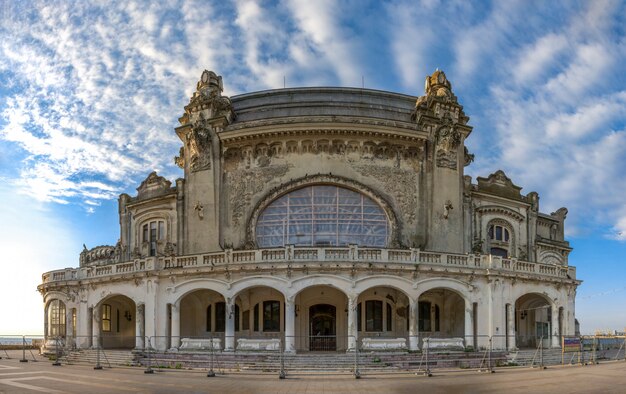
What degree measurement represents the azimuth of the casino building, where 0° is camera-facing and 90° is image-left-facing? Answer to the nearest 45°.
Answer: approximately 0°

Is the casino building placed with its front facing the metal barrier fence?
yes
